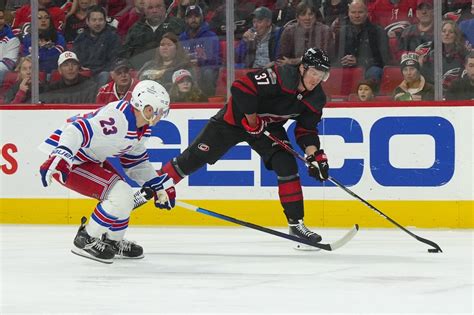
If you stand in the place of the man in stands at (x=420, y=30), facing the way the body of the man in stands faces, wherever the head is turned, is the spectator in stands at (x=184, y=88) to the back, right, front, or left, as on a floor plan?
right

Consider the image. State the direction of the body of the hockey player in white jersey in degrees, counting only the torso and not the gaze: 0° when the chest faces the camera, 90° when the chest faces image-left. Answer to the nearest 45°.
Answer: approximately 270°

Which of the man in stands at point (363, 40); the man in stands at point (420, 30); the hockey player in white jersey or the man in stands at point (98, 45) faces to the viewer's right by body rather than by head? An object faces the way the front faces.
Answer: the hockey player in white jersey

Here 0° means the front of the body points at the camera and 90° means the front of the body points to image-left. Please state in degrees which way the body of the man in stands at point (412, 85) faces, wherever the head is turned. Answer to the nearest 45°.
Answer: approximately 0°

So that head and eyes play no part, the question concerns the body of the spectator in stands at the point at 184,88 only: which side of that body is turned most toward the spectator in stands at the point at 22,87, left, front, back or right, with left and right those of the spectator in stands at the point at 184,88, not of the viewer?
right

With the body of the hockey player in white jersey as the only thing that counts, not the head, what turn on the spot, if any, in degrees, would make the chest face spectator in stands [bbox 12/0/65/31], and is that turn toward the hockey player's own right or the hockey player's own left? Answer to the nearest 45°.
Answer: approximately 90° to the hockey player's own left

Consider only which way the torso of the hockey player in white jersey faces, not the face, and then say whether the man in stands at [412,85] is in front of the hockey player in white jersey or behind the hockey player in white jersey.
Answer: in front

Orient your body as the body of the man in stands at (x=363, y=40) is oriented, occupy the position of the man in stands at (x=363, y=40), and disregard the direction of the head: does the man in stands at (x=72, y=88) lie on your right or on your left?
on your right

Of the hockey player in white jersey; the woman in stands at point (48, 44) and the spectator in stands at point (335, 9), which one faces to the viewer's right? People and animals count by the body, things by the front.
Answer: the hockey player in white jersey

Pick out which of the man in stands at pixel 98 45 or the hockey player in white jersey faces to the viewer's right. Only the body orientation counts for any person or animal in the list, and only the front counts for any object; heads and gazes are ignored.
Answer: the hockey player in white jersey
